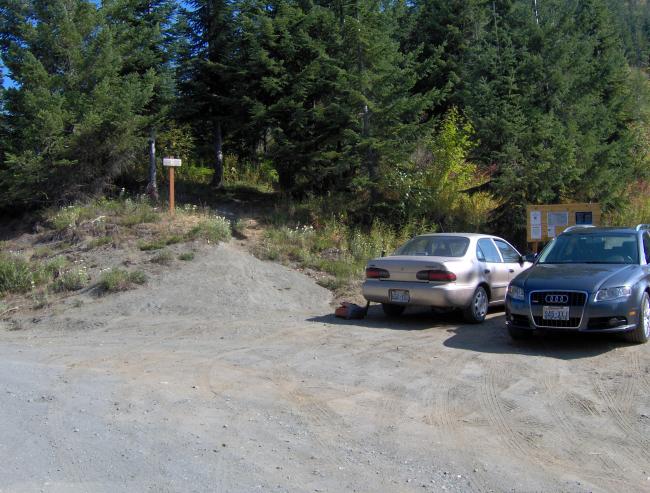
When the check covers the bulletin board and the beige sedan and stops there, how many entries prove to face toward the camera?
1

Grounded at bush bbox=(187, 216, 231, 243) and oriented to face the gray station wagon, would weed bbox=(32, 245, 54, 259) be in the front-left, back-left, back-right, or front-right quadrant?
back-right

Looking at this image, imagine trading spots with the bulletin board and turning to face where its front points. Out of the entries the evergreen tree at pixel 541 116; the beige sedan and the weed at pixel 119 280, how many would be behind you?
1

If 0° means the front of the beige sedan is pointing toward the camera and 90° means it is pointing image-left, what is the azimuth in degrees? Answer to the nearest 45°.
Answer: approximately 225°

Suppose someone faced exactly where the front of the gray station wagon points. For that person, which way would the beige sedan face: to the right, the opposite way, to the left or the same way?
the opposite way

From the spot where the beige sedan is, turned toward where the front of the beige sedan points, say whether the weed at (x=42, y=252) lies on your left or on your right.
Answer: on your left

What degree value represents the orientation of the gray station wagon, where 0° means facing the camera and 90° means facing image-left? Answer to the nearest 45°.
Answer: approximately 45°

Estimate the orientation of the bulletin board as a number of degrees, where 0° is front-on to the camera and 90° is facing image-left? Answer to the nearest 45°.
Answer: approximately 0°

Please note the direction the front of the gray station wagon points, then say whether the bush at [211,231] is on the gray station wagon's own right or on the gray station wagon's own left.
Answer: on the gray station wagon's own right

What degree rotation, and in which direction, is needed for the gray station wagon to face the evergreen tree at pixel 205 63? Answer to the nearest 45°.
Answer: approximately 90° to its right

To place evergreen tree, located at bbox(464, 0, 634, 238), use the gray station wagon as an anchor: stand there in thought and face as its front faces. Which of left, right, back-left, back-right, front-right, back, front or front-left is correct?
back-right

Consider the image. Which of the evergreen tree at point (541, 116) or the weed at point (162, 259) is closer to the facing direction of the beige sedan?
the evergreen tree

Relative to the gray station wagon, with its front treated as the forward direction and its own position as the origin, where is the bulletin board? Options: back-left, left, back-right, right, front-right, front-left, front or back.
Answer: back-right

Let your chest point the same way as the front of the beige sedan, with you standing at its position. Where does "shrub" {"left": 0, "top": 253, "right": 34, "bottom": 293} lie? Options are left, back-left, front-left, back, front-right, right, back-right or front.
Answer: back-left
